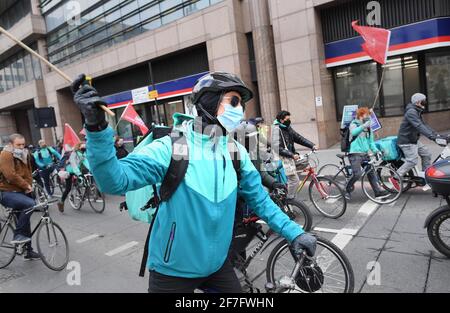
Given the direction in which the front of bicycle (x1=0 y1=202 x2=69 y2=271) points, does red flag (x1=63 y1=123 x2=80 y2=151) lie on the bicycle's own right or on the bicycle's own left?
on the bicycle's own left

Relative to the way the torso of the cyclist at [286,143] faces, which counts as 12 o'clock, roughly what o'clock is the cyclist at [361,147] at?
the cyclist at [361,147] is roughly at 10 o'clock from the cyclist at [286,143].

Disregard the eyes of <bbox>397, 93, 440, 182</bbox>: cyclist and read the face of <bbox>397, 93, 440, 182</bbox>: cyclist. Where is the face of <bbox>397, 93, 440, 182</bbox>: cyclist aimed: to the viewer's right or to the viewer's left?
to the viewer's right

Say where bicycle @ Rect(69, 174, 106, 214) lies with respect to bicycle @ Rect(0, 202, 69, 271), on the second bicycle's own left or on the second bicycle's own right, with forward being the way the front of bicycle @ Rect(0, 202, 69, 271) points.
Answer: on the second bicycle's own left

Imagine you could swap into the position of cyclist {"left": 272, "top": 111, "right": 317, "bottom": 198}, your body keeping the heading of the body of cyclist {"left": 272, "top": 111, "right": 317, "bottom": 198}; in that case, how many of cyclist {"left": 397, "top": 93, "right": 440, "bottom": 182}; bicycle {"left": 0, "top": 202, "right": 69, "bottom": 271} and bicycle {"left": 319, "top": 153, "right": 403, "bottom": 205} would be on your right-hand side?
1

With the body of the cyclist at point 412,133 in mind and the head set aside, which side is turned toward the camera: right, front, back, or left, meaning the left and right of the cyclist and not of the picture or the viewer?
right

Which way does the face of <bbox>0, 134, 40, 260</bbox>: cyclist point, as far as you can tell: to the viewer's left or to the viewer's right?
to the viewer's right
